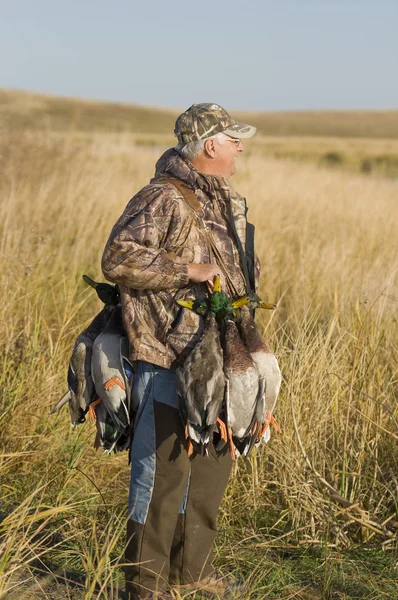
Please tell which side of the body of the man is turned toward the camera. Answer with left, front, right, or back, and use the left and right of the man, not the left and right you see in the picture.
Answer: right

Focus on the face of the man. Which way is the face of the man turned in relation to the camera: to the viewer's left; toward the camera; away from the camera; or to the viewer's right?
to the viewer's right
